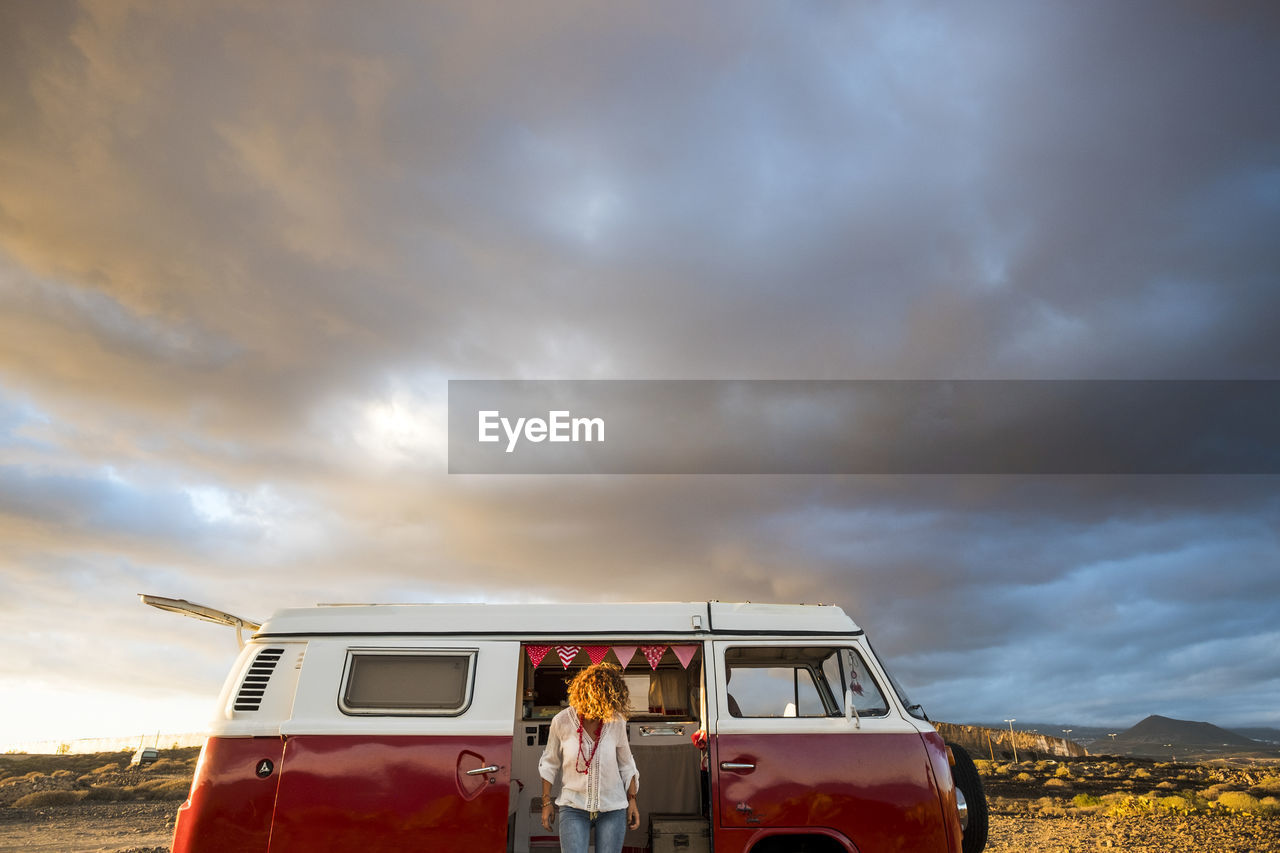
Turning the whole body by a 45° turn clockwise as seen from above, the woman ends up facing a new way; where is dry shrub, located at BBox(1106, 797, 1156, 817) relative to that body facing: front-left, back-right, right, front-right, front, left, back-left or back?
back

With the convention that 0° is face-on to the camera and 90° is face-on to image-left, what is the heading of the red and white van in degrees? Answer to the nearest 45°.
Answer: approximately 270°

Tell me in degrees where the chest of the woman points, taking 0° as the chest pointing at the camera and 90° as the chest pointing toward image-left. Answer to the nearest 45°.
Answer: approximately 0°

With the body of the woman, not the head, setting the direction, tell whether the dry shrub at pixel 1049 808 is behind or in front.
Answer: behind

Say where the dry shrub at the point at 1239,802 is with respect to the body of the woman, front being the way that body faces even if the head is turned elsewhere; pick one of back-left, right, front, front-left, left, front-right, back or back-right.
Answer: back-left

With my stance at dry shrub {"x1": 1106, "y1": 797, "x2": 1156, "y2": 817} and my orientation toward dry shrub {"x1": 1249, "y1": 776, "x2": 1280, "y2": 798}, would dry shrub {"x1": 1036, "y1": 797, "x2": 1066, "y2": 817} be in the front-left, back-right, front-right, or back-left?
back-left

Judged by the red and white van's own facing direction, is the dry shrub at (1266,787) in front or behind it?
in front
